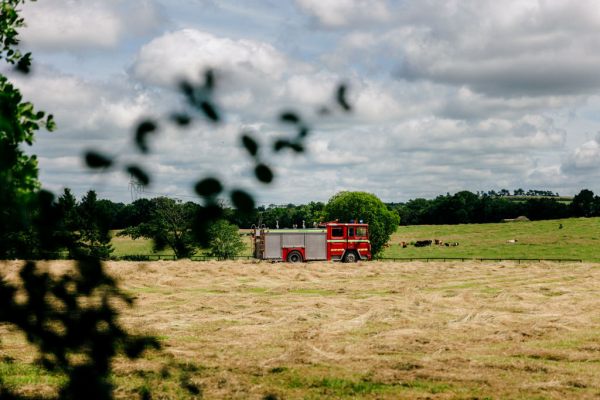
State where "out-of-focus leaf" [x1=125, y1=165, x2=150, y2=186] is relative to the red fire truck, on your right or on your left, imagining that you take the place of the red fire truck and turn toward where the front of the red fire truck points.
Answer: on your right

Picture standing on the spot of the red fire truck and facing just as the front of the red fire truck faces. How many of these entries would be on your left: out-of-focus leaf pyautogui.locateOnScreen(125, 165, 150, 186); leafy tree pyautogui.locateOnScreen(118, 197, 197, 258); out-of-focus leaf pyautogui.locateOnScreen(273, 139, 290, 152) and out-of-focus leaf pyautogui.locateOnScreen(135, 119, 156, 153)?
0

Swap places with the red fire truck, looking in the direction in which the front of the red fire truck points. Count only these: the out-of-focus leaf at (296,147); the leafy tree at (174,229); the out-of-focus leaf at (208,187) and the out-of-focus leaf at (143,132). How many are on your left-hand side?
0

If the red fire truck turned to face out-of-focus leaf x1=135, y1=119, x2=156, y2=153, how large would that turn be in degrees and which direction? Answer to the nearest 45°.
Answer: approximately 90° to its right

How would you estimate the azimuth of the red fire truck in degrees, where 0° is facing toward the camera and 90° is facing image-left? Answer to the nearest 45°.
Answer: approximately 270°

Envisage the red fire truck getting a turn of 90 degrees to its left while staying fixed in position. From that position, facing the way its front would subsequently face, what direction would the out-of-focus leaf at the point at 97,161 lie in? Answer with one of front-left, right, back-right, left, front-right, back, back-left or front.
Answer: back

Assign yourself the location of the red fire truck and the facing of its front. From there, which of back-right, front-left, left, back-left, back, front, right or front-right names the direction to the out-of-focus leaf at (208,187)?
right

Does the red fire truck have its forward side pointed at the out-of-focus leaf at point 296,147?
no

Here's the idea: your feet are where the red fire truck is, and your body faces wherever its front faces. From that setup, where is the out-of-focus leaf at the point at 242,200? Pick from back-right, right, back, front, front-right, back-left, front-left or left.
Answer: right

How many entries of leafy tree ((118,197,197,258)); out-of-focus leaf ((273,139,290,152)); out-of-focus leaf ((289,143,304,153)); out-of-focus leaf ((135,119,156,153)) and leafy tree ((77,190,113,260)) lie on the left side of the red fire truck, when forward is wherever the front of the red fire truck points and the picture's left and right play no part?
0

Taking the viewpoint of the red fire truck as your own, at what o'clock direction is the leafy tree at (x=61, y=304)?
The leafy tree is roughly at 3 o'clock from the red fire truck.

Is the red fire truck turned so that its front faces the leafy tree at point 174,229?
no

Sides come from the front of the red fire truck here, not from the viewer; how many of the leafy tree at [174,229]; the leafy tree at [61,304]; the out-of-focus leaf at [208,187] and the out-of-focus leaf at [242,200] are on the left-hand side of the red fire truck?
0

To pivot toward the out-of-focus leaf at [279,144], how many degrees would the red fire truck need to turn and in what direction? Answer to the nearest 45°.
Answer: approximately 90° to its right
